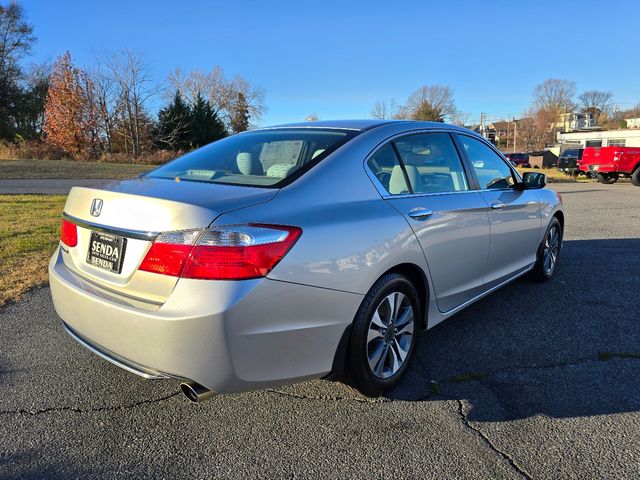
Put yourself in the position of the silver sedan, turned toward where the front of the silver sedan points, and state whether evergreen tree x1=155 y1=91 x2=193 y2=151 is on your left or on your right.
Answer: on your left

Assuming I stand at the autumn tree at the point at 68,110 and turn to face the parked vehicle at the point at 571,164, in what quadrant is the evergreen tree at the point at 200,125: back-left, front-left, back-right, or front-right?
front-left

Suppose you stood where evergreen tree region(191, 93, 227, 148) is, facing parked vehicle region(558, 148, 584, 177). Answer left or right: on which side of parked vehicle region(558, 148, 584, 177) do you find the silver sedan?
right

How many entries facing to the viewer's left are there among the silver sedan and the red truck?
0

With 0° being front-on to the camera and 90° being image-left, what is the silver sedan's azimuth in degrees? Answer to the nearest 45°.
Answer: approximately 225°

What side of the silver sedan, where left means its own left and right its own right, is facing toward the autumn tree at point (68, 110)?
left

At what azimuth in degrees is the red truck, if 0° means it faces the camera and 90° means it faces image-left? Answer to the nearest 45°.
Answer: approximately 225°

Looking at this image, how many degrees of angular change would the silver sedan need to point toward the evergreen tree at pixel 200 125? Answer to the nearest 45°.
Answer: approximately 45° to its left

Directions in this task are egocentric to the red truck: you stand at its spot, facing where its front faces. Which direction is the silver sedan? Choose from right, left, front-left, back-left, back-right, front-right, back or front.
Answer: back-right

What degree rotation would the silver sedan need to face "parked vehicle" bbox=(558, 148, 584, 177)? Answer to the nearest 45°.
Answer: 0° — it already faces it
